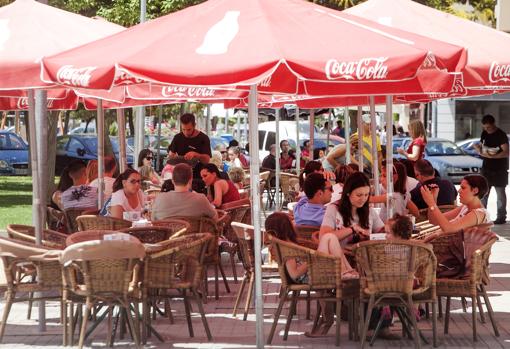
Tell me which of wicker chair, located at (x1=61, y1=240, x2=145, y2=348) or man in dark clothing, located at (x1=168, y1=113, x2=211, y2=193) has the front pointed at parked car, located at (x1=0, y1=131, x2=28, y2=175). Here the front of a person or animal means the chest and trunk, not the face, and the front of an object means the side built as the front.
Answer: the wicker chair

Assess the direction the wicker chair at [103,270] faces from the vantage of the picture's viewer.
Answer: facing away from the viewer

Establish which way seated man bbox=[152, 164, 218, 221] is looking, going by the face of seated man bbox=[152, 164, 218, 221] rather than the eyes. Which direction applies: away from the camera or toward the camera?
away from the camera

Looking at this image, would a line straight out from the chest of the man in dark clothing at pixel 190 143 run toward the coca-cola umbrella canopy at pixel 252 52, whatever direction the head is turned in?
yes

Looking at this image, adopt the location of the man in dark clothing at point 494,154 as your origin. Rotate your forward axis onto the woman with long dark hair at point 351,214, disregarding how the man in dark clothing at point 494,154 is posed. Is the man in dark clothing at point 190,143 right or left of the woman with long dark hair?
right

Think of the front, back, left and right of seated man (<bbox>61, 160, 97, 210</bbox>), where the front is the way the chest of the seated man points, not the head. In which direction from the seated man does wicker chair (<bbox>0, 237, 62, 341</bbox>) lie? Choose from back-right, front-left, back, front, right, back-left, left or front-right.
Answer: back

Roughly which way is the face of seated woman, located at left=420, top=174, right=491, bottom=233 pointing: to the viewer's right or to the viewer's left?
to the viewer's left

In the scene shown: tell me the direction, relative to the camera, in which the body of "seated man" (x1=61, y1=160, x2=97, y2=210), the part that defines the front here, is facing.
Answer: away from the camera

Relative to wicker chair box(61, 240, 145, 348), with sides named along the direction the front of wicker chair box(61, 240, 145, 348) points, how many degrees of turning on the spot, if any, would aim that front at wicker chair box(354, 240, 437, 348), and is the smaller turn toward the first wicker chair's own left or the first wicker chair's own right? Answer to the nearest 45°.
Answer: approximately 90° to the first wicker chair's own right

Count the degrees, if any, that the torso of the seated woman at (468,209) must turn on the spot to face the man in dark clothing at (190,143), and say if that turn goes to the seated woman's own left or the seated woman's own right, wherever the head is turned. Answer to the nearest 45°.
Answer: approximately 45° to the seated woman's own right

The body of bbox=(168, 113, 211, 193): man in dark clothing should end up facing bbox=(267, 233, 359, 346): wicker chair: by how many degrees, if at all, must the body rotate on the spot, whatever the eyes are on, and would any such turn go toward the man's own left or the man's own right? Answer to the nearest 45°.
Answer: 0° — they already face it

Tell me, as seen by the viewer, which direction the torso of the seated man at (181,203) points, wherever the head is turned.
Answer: away from the camera
